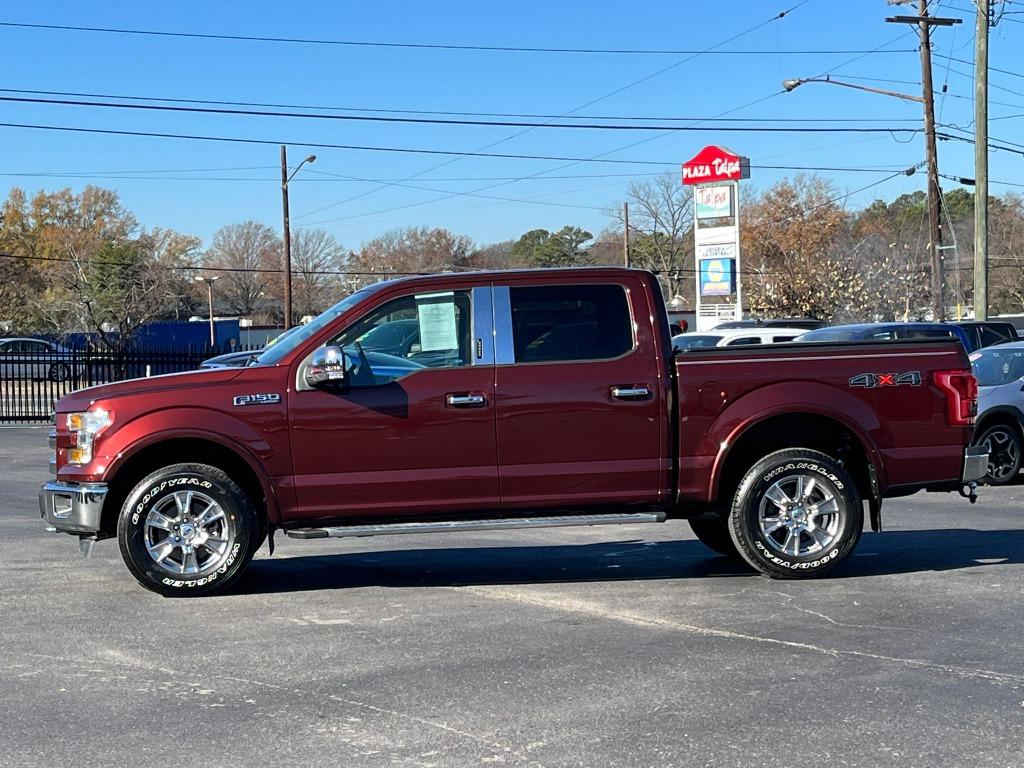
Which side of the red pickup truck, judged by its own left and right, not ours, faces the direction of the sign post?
right

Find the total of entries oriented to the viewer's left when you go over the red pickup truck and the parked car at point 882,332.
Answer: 2

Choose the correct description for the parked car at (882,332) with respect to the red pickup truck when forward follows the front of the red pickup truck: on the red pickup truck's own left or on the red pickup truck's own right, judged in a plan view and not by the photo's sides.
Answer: on the red pickup truck's own right

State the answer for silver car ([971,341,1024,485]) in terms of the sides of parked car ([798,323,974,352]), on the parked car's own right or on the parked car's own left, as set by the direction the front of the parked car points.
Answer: on the parked car's own left

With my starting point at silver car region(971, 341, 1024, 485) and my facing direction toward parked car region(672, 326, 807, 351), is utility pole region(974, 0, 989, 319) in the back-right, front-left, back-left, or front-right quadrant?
front-right

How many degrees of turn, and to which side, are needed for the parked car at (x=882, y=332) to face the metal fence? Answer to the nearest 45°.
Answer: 0° — it already faces it

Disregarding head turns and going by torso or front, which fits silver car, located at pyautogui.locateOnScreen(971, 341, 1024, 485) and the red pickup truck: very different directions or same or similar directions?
same or similar directions

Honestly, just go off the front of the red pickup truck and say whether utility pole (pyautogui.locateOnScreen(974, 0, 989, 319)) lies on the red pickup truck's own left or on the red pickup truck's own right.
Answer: on the red pickup truck's own right

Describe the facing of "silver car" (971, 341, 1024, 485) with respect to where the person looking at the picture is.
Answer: facing the viewer and to the left of the viewer

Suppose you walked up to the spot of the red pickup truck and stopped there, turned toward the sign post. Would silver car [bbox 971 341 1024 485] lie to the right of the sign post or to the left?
right

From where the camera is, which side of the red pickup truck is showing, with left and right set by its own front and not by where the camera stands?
left

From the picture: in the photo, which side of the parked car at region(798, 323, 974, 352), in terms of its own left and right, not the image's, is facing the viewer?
left

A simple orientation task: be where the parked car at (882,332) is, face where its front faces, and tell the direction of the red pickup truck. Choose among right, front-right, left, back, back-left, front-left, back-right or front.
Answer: left

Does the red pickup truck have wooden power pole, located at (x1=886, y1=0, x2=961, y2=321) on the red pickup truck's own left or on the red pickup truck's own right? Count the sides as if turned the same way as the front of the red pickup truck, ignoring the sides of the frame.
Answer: on the red pickup truck's own right
